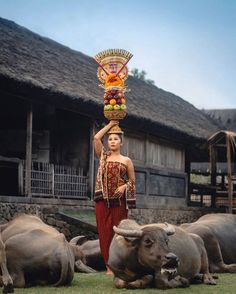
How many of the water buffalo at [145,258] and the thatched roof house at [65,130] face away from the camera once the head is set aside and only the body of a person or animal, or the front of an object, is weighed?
0

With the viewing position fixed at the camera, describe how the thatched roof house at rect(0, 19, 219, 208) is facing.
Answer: facing the viewer and to the right of the viewer

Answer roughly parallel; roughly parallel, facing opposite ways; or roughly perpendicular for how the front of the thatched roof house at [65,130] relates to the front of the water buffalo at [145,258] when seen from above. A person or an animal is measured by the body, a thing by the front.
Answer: roughly perpendicular

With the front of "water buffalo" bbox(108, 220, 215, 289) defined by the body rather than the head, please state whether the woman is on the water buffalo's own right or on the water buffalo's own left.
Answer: on the water buffalo's own right

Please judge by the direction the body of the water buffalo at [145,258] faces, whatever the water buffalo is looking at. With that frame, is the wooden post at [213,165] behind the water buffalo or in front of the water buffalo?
behind

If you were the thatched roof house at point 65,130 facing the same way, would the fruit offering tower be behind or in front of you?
in front

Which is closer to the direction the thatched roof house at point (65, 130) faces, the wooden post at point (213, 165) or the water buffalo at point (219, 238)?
the water buffalo

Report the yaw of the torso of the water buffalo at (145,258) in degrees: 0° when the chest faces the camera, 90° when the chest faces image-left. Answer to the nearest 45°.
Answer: approximately 45°

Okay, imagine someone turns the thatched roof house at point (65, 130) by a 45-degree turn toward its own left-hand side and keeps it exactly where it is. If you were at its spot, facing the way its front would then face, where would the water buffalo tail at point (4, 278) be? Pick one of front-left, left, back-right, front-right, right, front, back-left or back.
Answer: right

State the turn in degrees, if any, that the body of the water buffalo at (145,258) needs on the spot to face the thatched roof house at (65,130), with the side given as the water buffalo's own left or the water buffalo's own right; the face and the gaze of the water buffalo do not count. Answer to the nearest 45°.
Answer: approximately 135° to the water buffalo's own right

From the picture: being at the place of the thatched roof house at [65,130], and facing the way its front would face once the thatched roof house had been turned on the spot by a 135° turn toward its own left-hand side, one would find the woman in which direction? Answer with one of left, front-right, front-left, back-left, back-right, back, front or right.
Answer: back
